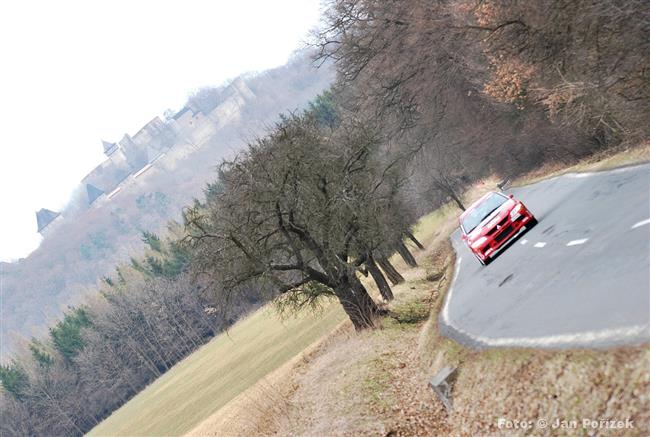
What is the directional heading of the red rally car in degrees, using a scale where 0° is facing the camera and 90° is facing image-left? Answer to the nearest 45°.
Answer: approximately 0°
